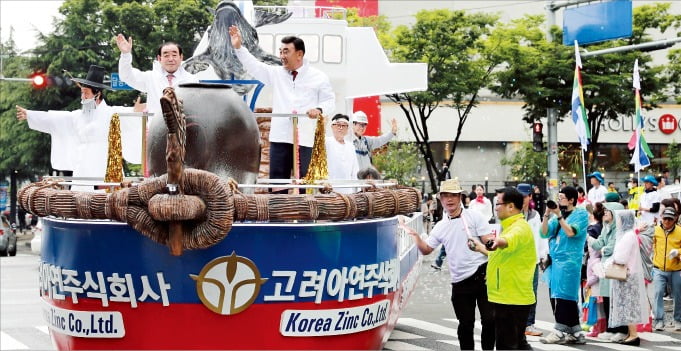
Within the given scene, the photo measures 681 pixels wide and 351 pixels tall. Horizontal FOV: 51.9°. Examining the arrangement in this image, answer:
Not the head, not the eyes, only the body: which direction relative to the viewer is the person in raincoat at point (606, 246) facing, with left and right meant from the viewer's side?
facing to the left of the viewer

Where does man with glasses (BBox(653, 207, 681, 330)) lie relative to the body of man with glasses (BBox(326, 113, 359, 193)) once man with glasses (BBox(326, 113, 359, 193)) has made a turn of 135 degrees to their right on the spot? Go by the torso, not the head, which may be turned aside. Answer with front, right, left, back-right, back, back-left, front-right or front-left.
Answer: right

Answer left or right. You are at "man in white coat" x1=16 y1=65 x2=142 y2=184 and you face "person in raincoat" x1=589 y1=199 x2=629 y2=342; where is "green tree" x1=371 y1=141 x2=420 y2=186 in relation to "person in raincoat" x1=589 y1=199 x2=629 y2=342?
left

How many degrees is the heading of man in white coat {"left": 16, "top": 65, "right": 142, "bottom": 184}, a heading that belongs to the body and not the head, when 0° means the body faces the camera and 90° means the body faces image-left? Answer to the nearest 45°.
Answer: approximately 45°

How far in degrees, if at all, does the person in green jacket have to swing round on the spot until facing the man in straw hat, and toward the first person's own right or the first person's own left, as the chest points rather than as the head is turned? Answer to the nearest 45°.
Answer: approximately 45° to the first person's own right

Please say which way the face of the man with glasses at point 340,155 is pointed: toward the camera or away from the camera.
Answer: toward the camera

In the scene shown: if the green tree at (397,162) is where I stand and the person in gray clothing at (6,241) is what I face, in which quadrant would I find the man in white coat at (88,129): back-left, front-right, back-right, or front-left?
front-left

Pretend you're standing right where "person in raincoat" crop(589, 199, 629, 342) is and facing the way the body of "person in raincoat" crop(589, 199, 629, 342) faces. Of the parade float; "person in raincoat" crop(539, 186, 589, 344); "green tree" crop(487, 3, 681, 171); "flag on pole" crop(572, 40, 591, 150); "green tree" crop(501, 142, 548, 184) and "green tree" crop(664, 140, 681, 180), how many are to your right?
4

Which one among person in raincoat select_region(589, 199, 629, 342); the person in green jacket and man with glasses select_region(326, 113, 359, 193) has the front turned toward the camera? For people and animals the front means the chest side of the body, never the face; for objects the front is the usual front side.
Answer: the man with glasses

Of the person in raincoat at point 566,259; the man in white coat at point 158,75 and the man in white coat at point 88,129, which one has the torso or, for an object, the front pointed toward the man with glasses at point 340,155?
the person in raincoat

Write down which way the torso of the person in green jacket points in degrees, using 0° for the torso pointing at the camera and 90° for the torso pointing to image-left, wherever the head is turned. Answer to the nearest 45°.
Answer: approximately 90°

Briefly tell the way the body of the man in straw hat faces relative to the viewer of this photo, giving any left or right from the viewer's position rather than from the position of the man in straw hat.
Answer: facing the viewer

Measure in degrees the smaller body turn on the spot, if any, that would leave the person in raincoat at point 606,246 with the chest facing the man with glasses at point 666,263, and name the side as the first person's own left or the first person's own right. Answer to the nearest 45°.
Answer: approximately 135° to the first person's own right

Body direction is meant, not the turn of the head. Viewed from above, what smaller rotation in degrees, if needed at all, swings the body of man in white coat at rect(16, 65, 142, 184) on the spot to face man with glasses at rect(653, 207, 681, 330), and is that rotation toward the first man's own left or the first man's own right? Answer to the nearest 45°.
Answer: approximately 135° to the first man's own left

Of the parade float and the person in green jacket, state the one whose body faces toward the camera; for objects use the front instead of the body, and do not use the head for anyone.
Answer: the parade float

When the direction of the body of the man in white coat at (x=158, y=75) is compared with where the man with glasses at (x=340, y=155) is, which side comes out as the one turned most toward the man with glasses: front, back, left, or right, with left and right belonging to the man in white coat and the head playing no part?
left
